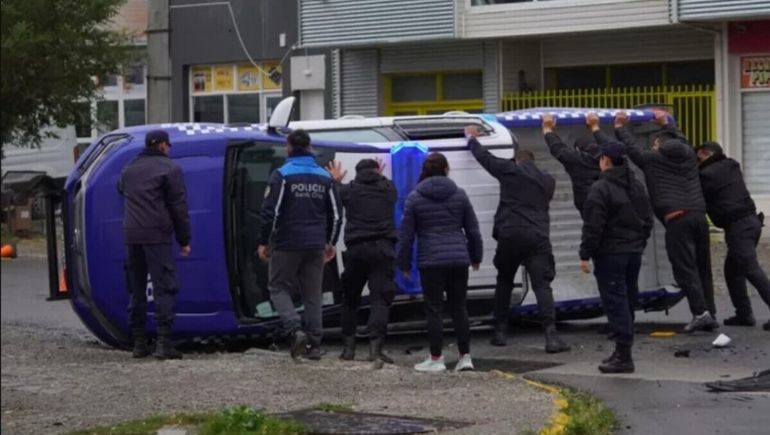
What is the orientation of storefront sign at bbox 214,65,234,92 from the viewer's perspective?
toward the camera

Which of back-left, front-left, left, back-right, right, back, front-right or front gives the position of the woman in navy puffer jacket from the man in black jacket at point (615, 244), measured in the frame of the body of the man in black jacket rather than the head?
front-left

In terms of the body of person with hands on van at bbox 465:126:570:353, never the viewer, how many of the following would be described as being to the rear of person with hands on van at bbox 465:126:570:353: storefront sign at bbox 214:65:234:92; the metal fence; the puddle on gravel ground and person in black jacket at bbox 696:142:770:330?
1

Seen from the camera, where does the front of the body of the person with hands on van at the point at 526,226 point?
away from the camera

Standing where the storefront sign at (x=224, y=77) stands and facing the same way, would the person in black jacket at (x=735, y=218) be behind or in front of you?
in front

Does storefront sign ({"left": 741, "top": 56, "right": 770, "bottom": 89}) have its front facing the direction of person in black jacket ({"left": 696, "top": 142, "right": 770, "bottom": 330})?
yes

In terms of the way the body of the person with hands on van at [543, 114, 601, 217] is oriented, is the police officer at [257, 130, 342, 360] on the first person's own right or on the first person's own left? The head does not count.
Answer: on the first person's own left

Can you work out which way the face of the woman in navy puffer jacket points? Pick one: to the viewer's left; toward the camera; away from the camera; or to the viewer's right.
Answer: away from the camera

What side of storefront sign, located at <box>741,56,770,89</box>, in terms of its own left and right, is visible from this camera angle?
front

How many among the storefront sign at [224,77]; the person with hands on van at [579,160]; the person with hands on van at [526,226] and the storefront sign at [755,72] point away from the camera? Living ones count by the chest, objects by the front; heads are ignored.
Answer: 2

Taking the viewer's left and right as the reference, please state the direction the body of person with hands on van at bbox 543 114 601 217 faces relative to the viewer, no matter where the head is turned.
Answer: facing away from the viewer

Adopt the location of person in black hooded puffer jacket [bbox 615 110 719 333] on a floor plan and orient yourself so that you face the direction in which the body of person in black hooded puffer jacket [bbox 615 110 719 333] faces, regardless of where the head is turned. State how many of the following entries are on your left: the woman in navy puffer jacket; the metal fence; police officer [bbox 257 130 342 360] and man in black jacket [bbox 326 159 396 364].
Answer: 3

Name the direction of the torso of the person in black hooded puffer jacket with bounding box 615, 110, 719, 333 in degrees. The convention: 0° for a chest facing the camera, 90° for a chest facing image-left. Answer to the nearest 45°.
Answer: approximately 135°

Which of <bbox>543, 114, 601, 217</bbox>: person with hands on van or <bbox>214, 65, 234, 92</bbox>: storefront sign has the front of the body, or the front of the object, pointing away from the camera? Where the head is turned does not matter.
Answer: the person with hands on van

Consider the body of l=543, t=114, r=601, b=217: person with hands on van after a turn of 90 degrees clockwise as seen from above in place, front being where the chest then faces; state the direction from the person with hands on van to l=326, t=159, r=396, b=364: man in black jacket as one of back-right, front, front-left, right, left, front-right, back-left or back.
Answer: back-right

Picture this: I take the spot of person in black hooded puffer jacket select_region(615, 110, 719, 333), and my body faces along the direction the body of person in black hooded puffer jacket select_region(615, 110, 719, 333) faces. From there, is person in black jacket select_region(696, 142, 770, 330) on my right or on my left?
on my right

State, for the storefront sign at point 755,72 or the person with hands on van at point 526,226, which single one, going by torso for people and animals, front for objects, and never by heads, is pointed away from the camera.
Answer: the person with hands on van

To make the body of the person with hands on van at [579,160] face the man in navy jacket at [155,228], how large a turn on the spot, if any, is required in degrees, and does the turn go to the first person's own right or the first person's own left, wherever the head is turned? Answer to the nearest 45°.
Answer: approximately 135° to the first person's own left
